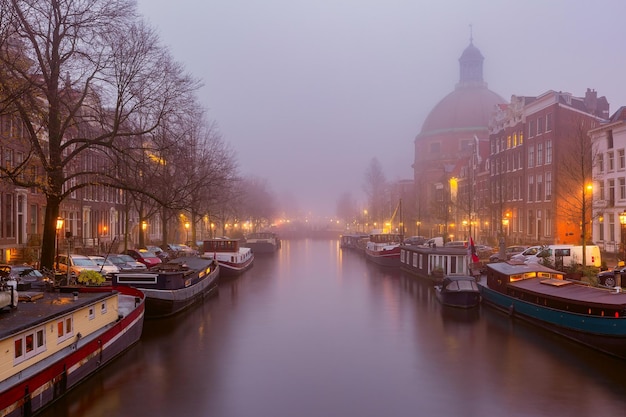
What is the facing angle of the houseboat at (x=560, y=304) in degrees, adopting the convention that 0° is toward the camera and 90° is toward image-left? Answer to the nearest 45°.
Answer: approximately 315°

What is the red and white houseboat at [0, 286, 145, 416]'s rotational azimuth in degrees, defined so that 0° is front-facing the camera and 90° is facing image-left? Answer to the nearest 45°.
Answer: approximately 225°

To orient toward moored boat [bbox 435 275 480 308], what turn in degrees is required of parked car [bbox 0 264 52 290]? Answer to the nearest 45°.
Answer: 0° — it already faces it

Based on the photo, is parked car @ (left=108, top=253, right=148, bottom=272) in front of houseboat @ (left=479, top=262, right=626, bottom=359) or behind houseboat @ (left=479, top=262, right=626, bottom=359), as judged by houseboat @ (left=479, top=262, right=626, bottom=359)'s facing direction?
behind
